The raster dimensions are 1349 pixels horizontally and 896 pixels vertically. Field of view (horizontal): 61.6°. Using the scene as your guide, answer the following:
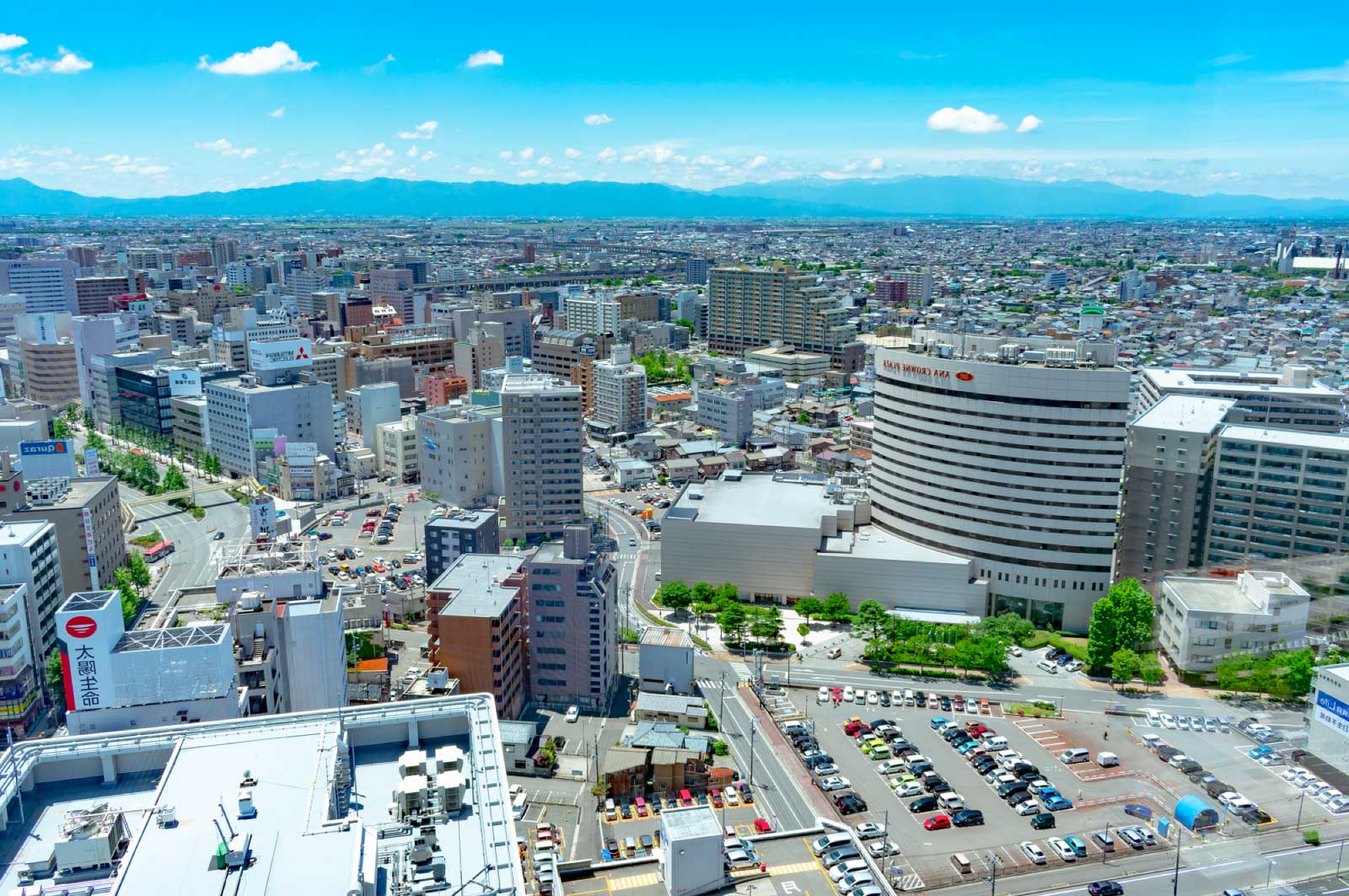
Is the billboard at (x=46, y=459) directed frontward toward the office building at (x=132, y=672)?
yes

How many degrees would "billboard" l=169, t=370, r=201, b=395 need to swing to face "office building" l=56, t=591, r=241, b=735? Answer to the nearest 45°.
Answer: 0° — it already faces it

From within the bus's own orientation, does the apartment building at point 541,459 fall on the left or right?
on its left

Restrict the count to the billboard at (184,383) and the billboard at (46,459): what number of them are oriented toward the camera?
2

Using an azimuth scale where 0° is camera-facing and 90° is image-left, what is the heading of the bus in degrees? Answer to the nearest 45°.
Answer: approximately 45°

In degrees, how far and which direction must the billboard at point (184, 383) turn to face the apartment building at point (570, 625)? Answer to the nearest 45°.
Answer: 0° — it already faces it

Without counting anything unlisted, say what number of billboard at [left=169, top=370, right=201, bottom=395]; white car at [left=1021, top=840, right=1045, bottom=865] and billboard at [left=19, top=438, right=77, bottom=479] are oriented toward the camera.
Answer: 2

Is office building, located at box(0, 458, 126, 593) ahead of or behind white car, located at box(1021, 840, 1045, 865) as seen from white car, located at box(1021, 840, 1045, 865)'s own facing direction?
ahead

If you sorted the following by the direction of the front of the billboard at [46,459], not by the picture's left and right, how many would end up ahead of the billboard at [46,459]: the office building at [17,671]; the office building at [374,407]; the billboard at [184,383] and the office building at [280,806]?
2
